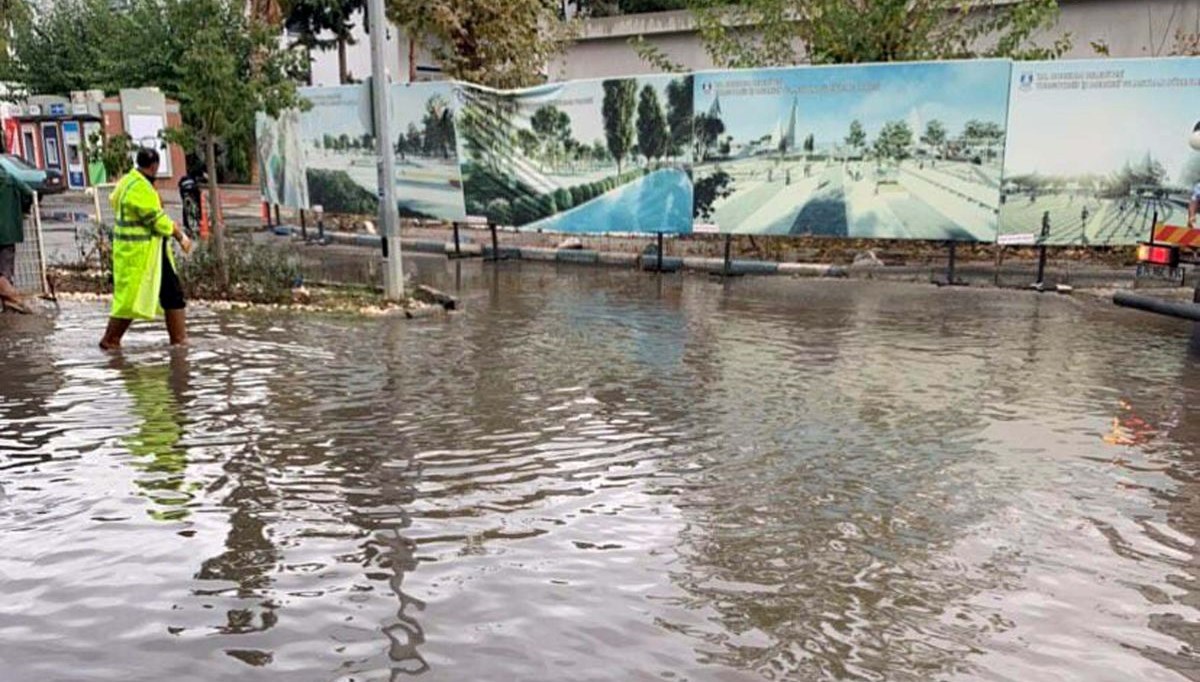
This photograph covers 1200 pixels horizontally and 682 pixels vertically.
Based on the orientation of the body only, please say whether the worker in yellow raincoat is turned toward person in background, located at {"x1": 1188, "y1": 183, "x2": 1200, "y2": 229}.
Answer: yes

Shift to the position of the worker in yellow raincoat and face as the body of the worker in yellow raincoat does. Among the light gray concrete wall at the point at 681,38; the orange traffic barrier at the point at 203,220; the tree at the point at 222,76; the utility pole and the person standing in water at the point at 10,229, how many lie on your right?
0

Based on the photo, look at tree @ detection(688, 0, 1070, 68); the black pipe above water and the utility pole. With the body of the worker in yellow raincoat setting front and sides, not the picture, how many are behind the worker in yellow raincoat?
0

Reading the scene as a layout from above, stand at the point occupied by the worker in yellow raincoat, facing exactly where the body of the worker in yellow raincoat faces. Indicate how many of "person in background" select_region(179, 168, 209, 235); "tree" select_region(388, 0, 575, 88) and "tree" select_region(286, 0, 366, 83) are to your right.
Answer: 0

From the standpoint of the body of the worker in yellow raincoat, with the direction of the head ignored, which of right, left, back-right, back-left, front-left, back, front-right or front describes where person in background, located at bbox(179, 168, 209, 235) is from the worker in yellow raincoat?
left

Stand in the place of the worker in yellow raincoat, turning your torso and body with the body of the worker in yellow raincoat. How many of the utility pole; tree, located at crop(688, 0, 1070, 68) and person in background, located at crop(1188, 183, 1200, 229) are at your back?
0

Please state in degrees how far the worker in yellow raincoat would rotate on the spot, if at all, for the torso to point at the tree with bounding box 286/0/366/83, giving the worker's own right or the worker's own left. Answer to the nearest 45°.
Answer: approximately 90° to the worker's own left

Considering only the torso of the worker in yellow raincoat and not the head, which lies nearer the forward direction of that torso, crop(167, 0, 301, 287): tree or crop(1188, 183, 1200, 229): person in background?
the person in background

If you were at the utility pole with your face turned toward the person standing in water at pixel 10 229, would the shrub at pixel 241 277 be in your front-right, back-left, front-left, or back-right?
front-right

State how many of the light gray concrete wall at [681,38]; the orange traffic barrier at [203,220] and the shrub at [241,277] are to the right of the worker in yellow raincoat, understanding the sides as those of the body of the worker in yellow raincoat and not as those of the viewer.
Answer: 0

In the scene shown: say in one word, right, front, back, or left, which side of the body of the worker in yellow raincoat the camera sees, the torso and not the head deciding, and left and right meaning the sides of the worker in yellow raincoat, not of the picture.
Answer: right

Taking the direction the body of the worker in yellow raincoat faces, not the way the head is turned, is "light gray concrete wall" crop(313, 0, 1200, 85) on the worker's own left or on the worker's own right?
on the worker's own left

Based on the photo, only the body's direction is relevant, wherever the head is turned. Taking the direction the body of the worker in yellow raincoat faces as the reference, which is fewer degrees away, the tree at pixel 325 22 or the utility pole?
the utility pole

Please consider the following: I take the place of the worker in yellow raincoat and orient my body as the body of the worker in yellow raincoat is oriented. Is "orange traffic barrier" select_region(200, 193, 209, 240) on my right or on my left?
on my left

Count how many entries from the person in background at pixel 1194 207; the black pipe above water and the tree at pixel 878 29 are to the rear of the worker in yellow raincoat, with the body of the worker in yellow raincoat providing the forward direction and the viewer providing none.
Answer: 0

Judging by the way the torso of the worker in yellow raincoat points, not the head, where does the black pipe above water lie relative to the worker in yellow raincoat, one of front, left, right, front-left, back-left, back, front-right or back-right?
front
